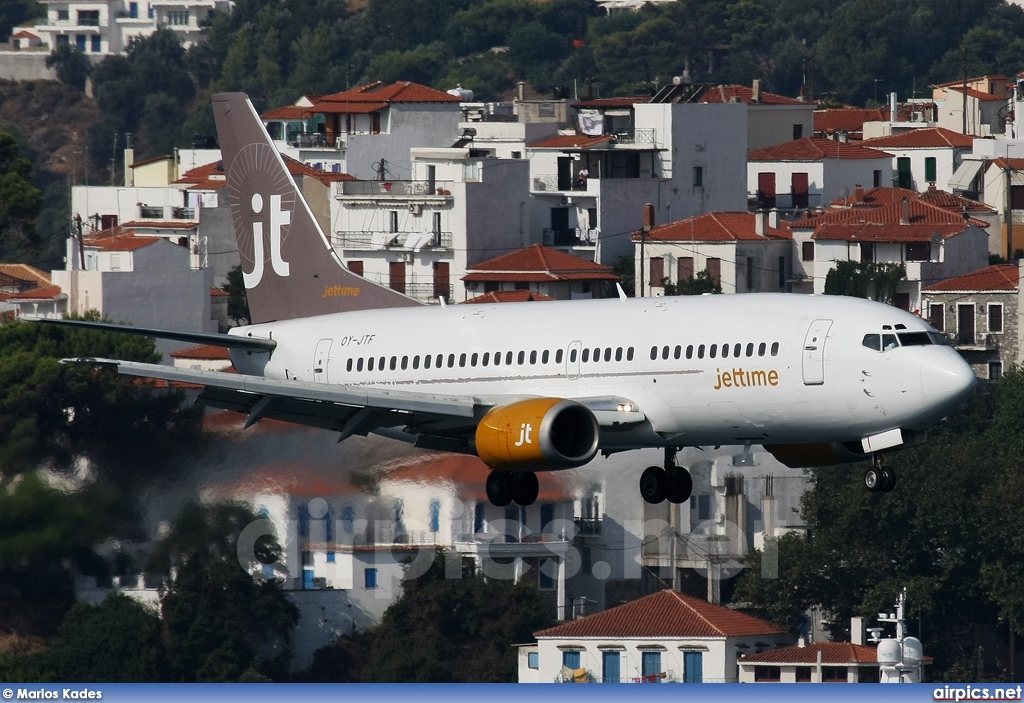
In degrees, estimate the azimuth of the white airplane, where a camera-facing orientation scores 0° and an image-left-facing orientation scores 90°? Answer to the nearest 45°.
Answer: approximately 315°
